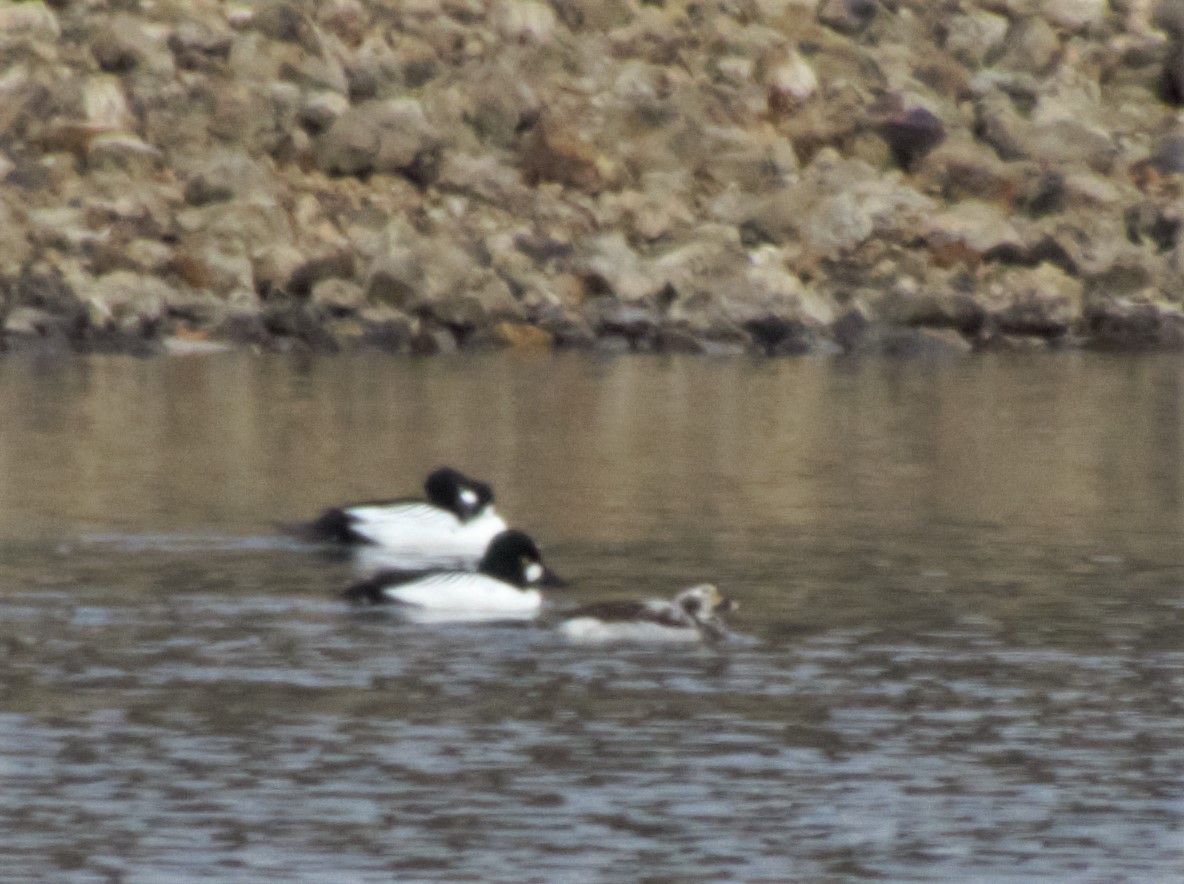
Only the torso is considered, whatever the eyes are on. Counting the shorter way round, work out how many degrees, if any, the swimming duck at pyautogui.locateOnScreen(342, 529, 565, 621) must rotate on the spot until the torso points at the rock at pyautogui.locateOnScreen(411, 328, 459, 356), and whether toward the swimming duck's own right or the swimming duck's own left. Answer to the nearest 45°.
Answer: approximately 90° to the swimming duck's own left

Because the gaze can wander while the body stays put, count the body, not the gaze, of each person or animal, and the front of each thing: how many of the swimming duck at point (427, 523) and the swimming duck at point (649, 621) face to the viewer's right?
2

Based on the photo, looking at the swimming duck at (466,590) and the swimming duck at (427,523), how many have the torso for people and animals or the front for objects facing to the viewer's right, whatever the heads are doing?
2

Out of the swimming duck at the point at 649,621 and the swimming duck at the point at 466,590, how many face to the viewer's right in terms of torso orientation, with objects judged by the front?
2

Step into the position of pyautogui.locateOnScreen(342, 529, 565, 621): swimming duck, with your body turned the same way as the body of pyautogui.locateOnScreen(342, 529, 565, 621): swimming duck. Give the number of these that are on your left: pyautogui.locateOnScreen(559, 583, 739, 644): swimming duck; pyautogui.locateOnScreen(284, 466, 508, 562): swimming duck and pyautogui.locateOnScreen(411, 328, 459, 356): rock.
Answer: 2

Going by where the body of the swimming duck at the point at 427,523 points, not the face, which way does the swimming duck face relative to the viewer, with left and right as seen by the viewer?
facing to the right of the viewer

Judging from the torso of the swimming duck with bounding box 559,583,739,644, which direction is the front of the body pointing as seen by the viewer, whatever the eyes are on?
to the viewer's right

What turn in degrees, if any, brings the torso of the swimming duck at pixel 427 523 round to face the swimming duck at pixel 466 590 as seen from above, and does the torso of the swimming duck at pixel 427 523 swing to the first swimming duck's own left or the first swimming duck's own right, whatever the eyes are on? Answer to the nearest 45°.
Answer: approximately 90° to the first swimming duck's own right

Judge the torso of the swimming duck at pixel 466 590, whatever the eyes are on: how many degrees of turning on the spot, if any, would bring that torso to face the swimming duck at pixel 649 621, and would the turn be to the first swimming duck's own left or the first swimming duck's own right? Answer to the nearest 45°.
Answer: approximately 45° to the first swimming duck's own right

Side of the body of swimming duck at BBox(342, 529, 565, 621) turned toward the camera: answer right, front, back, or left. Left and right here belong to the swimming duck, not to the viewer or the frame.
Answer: right

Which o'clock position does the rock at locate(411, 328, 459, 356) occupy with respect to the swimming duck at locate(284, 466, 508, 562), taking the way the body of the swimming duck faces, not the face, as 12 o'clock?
The rock is roughly at 9 o'clock from the swimming duck.

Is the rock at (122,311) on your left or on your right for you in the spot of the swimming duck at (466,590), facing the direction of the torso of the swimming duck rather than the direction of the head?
on your left

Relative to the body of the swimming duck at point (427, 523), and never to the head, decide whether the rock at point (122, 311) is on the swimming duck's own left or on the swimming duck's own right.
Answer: on the swimming duck's own left
